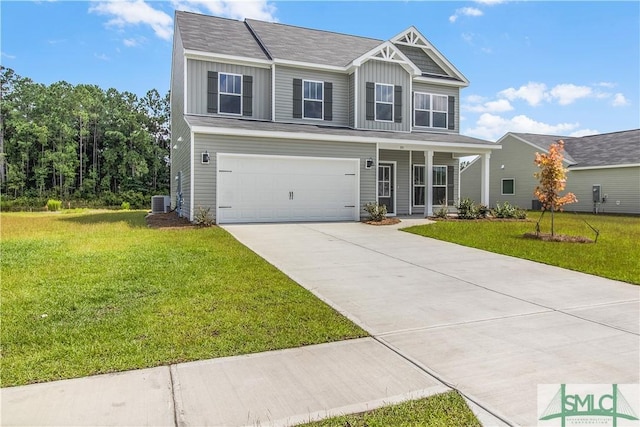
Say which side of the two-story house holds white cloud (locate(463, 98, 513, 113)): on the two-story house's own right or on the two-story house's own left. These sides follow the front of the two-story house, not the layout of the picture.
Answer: on the two-story house's own left

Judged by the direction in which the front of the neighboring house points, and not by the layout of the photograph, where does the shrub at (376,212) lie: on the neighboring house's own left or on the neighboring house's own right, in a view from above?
on the neighboring house's own right

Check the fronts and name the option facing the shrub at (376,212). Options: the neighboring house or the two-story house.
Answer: the two-story house

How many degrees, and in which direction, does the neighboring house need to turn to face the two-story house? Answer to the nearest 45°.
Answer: approximately 135° to its right

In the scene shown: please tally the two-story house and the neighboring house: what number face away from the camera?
0

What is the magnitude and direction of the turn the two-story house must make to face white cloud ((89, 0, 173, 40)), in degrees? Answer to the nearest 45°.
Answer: approximately 135° to its right

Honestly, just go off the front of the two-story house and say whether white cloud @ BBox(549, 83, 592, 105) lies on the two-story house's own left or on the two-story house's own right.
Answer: on the two-story house's own left
